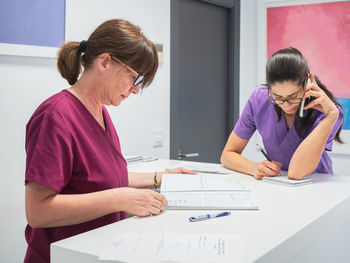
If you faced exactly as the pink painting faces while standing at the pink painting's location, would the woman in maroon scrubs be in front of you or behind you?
in front

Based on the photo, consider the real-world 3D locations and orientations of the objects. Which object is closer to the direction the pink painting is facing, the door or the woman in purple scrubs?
the woman in purple scrubs

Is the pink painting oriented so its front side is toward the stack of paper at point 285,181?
yes

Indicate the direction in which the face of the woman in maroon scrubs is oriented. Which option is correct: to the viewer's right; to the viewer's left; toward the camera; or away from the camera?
to the viewer's right

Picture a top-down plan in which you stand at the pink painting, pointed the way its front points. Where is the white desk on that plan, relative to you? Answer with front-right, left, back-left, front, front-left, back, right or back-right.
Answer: front

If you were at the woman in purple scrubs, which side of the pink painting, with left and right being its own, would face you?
front

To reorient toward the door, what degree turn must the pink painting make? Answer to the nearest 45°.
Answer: approximately 90° to its right

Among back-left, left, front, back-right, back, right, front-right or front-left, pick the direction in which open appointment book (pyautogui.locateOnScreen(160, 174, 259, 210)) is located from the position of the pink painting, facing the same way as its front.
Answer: front

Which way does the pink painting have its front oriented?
toward the camera

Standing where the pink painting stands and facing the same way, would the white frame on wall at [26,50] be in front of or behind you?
in front

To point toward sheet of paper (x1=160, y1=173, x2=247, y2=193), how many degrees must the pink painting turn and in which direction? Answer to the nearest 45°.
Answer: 0° — it already faces it

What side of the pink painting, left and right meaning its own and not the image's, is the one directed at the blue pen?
front

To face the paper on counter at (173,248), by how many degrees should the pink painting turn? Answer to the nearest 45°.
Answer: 0° — it already faces it
